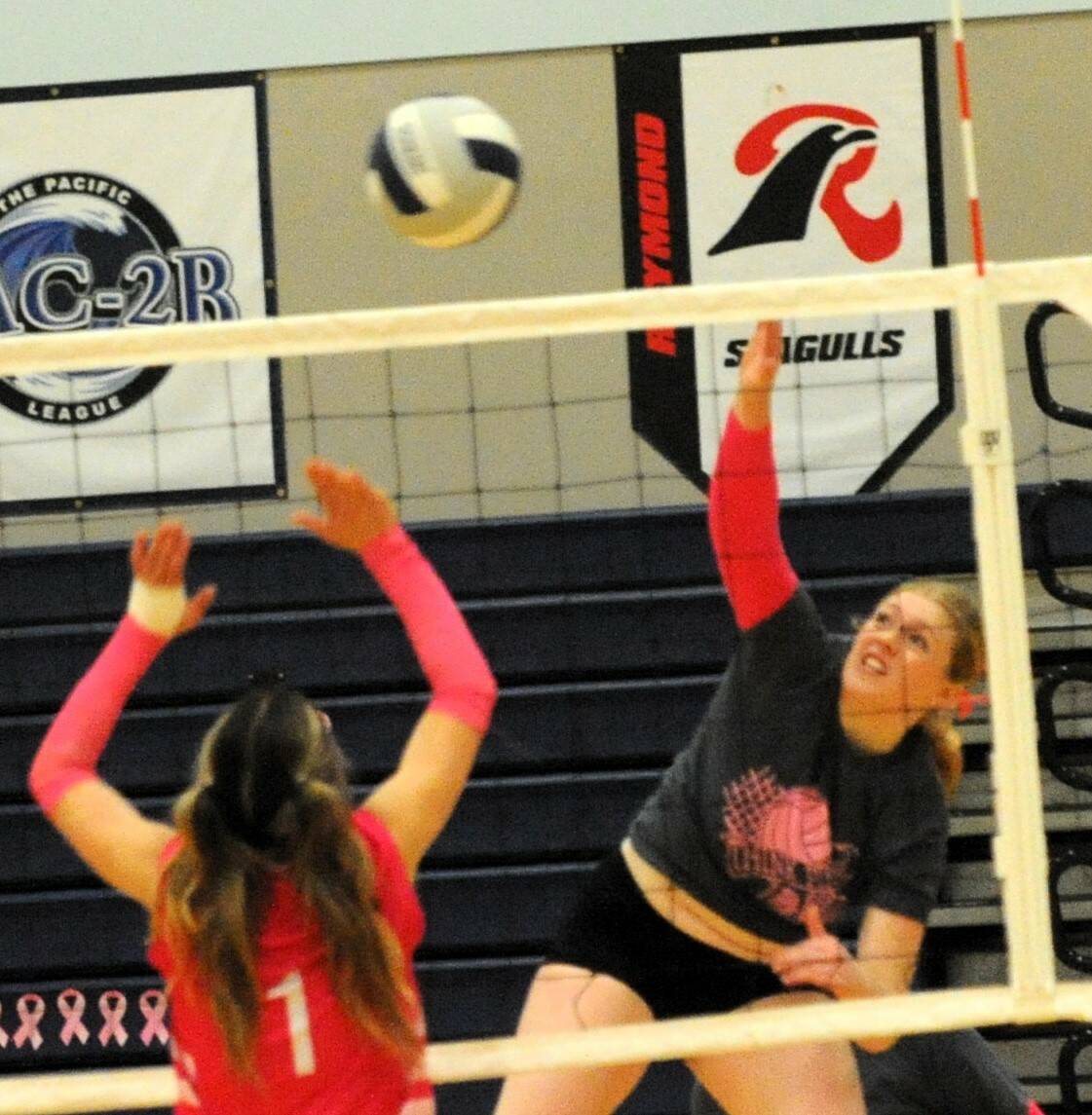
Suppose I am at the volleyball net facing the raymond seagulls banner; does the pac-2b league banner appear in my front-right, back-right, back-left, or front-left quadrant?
front-left

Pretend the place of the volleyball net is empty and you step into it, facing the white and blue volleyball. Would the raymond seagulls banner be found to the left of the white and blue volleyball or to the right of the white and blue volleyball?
right

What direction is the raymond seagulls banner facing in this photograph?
toward the camera

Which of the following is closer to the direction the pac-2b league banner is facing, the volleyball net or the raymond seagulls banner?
the volleyball net

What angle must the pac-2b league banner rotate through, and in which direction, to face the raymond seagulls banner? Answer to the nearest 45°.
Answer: approximately 90° to its left

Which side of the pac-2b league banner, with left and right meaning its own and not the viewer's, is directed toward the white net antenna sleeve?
front

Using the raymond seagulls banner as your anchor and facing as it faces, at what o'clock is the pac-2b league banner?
The pac-2b league banner is roughly at 3 o'clock from the raymond seagulls banner.

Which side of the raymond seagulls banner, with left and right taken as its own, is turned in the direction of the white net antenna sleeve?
front

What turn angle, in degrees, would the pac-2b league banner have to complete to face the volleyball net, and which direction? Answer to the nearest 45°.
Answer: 0° — it already faces it

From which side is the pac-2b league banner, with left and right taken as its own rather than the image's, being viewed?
front

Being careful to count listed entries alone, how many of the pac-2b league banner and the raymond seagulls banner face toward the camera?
2

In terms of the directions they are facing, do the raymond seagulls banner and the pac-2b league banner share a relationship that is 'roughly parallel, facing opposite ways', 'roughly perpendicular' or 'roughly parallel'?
roughly parallel
